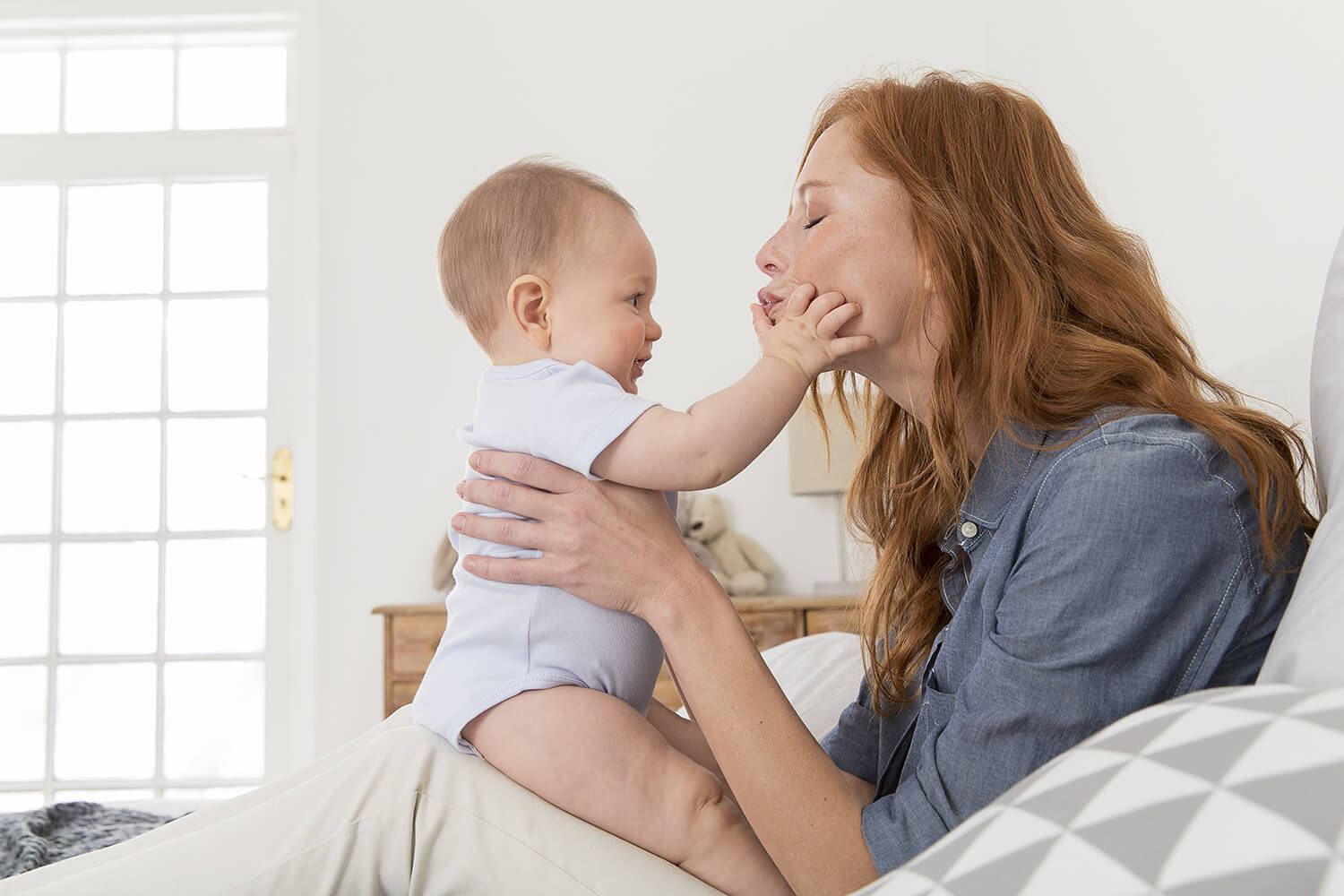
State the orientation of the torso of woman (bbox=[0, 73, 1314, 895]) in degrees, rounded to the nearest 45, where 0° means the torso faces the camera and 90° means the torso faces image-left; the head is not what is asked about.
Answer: approximately 90°

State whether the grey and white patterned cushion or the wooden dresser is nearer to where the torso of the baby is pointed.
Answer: the grey and white patterned cushion

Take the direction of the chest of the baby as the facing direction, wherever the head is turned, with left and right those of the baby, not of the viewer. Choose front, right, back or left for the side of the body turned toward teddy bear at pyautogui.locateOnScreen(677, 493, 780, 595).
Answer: left

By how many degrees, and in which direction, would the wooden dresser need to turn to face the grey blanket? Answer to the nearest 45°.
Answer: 0° — it already faces it

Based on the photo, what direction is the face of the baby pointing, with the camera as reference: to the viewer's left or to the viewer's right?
to the viewer's right

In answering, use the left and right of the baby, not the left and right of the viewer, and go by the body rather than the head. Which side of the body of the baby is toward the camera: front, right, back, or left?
right

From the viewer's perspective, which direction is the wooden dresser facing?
toward the camera

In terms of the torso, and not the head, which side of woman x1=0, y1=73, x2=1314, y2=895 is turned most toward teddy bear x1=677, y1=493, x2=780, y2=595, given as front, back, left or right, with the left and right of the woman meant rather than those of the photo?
right

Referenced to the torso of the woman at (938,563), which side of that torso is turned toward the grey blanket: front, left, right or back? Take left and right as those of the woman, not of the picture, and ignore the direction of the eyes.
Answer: front

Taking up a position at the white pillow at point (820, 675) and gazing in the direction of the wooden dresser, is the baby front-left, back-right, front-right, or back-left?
back-left

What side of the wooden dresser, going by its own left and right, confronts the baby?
front

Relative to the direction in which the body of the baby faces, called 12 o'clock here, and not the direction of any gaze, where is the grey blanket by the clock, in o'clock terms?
The grey blanket is roughly at 7 o'clock from the baby.

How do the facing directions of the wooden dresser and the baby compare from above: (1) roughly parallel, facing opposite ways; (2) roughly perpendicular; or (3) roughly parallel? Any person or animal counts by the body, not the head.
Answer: roughly perpendicular

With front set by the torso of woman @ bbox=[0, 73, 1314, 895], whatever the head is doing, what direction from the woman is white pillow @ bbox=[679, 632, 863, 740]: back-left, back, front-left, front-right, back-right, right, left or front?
right

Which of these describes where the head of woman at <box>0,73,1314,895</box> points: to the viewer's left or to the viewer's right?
to the viewer's left
